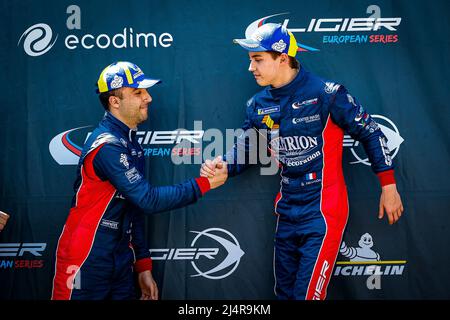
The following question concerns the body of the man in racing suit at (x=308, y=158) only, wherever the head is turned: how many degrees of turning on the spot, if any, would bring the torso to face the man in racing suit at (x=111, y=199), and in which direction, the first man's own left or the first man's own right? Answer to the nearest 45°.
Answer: approximately 45° to the first man's own right

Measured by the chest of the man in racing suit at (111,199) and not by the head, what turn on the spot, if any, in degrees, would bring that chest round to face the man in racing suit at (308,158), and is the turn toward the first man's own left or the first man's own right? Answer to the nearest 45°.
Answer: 0° — they already face them

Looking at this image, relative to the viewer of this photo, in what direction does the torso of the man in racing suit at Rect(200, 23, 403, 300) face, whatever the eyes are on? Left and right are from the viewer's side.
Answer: facing the viewer and to the left of the viewer

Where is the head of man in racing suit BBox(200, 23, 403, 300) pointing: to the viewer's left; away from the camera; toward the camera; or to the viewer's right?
to the viewer's left

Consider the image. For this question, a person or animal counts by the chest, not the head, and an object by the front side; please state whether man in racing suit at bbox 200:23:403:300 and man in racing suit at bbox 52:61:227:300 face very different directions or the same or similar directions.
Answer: very different directions

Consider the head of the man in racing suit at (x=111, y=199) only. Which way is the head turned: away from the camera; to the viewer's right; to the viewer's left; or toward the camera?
to the viewer's right

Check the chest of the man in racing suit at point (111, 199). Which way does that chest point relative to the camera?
to the viewer's right

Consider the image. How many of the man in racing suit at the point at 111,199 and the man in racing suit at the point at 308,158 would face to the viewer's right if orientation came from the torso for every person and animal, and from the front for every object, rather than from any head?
1
